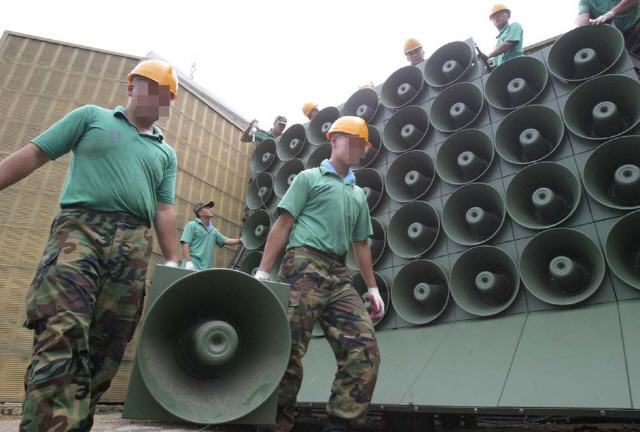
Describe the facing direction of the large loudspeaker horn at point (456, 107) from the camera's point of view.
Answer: facing the viewer and to the left of the viewer

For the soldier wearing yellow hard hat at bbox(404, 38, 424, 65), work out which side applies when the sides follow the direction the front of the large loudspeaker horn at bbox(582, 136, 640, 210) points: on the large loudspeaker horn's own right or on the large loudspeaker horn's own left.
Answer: on the large loudspeaker horn's own right

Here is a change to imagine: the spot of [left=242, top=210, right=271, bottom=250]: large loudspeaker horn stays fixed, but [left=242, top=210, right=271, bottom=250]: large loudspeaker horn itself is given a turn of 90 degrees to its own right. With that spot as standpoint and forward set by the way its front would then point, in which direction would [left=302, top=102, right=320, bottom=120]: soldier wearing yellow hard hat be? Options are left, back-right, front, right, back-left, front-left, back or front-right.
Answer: front-right

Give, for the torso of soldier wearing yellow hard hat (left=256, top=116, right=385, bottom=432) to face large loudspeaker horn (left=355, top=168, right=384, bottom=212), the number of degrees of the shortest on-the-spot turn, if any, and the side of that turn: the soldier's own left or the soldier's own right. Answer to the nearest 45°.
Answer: approximately 135° to the soldier's own left

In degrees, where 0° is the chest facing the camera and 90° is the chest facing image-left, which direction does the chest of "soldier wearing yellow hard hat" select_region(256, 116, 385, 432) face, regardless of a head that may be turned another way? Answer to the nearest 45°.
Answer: approximately 315°

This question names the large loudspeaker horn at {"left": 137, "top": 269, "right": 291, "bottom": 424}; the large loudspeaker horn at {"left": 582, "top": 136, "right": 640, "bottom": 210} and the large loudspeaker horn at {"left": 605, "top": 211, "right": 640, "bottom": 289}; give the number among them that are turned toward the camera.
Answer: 3

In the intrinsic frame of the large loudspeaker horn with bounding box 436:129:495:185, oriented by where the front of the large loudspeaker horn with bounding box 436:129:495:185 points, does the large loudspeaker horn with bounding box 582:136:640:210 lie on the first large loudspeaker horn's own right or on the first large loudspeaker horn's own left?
on the first large loudspeaker horn's own left

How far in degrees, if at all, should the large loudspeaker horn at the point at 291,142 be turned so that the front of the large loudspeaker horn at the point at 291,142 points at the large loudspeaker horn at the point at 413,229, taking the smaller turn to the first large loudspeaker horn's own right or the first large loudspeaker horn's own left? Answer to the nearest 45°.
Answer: approximately 90° to the first large loudspeaker horn's own left

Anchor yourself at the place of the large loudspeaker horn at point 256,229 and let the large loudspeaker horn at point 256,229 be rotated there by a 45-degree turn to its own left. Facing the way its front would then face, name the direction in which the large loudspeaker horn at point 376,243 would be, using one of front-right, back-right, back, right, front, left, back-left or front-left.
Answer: front-left

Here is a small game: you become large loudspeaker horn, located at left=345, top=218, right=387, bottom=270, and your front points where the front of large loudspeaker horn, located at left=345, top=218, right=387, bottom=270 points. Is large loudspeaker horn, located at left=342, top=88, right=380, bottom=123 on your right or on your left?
on your right

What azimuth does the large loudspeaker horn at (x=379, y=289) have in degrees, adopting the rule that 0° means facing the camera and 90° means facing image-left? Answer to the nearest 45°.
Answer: approximately 45°

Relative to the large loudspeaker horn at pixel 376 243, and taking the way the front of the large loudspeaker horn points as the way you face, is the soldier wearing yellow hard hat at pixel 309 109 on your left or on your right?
on your right
